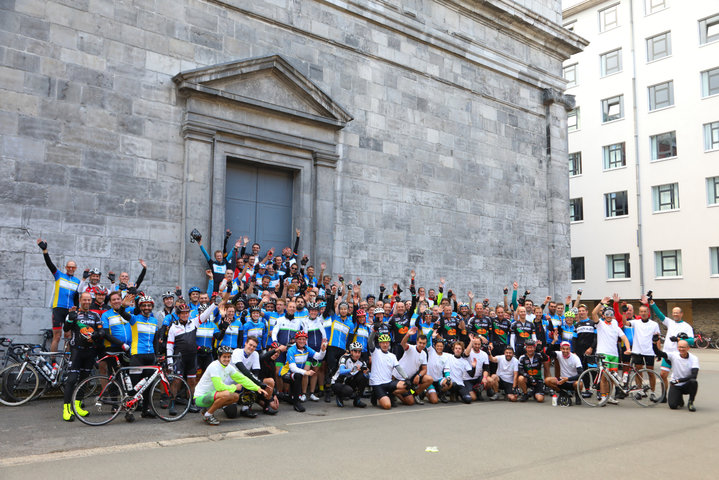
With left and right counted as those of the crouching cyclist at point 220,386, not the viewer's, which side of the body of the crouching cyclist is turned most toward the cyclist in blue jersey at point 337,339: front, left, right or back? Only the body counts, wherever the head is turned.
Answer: left

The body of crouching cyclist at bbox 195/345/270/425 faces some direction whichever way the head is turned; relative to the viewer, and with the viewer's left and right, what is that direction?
facing the viewer and to the right of the viewer

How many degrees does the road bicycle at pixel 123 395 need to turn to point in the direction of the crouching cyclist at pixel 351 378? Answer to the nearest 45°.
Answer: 0° — it already faces them

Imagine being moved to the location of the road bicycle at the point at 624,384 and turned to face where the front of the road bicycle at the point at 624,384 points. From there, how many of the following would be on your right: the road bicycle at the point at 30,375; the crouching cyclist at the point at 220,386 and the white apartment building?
1

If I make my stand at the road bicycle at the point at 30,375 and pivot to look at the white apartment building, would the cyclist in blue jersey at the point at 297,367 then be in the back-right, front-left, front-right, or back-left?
front-right

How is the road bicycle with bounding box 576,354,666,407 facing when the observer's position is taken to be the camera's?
facing to the left of the viewer

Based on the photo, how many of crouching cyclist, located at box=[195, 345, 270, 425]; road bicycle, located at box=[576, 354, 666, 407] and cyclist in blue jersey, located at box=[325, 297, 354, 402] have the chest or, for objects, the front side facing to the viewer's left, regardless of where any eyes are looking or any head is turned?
1

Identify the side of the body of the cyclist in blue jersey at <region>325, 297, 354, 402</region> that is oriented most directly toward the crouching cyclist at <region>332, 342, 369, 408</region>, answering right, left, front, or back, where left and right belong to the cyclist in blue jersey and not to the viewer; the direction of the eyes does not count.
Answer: front

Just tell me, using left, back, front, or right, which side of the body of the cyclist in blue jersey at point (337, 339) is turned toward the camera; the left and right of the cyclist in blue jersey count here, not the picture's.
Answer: front

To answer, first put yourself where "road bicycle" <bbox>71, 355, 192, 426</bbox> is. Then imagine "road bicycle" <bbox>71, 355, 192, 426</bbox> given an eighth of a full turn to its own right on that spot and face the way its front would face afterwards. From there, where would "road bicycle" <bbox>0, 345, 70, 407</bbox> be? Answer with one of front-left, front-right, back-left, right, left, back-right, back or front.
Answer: back

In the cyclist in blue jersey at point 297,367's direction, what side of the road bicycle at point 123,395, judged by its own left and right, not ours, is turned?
front

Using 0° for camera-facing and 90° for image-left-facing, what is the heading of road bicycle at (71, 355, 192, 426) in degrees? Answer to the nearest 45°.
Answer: approximately 270°

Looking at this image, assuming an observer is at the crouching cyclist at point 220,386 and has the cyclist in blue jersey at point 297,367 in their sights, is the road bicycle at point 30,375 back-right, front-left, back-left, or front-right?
back-left

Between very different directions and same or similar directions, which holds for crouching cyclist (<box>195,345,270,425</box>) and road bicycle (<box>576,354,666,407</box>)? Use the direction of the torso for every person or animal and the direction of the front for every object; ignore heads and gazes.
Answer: very different directions

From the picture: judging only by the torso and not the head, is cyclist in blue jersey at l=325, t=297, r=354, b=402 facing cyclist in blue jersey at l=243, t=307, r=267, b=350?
no

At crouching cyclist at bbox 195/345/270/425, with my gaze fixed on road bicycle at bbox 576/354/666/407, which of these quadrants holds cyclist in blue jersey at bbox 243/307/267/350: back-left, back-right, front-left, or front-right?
front-left
